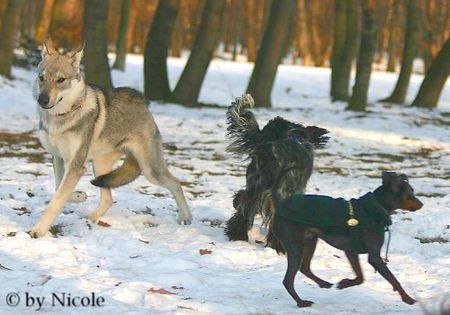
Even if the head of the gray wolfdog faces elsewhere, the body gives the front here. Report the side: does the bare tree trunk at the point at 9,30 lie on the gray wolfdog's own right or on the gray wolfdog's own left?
on the gray wolfdog's own right

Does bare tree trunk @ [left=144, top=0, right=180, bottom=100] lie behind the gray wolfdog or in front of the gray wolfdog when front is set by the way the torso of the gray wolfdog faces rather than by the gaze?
behind

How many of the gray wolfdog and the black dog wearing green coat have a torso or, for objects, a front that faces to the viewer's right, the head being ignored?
1

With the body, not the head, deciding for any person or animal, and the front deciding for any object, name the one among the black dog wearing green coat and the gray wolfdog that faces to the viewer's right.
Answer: the black dog wearing green coat

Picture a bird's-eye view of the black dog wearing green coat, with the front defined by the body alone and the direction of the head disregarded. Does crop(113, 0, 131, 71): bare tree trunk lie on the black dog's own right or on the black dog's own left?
on the black dog's own left

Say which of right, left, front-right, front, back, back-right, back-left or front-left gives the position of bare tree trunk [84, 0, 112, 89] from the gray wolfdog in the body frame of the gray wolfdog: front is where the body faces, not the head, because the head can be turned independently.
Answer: back-right

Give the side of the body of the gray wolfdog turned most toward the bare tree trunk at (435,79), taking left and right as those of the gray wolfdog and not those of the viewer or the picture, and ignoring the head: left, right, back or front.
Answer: back

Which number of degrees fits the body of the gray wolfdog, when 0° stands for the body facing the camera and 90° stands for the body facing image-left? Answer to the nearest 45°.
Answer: approximately 45°

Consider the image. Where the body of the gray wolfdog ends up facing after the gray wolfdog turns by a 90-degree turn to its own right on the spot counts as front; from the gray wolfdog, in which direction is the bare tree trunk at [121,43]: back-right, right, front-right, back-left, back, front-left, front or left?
front-right

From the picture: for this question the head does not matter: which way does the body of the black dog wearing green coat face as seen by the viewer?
to the viewer's right
